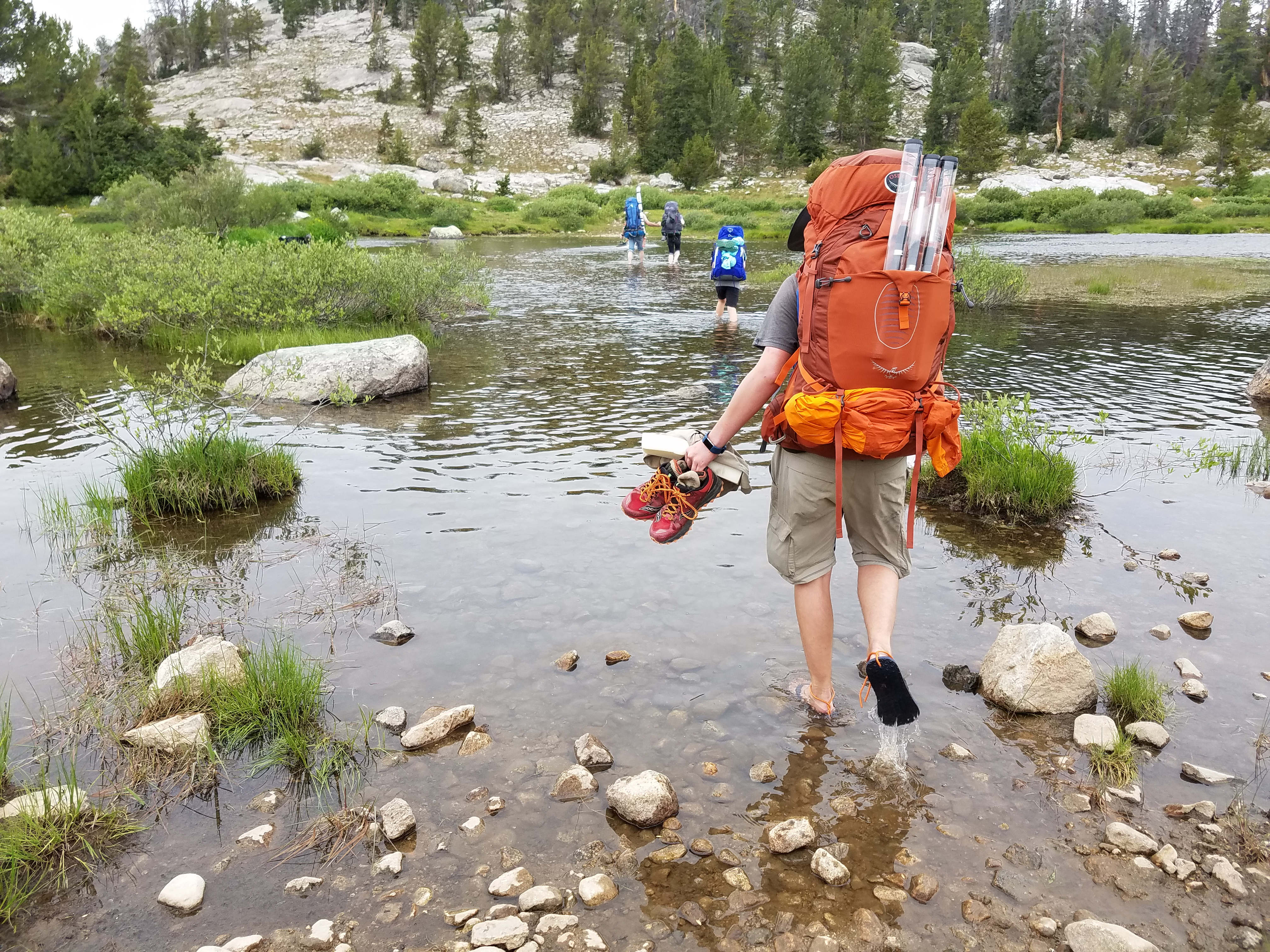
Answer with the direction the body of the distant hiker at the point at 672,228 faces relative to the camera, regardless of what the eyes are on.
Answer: away from the camera

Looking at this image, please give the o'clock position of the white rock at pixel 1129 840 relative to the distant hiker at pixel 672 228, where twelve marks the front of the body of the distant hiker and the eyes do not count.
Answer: The white rock is roughly at 6 o'clock from the distant hiker.

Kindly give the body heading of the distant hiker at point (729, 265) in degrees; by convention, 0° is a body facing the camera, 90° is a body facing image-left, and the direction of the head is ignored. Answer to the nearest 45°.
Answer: approximately 180°

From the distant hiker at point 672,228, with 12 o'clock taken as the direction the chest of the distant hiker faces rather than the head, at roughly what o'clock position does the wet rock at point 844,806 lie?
The wet rock is roughly at 6 o'clock from the distant hiker.

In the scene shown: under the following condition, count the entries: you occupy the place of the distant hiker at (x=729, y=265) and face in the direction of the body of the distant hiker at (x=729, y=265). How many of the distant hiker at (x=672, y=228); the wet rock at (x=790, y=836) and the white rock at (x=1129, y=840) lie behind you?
2

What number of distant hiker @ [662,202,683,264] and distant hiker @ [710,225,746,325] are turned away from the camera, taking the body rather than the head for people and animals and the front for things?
2

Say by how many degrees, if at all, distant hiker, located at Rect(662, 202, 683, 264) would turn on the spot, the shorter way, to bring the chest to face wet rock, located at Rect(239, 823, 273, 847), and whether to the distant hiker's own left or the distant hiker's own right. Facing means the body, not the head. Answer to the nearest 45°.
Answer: approximately 180°

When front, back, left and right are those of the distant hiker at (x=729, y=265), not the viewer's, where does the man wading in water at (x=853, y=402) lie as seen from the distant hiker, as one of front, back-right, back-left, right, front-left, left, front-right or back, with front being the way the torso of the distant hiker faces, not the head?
back

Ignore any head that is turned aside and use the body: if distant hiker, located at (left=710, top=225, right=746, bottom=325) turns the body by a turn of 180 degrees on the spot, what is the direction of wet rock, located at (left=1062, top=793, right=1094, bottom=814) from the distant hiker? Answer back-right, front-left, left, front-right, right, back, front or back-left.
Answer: front

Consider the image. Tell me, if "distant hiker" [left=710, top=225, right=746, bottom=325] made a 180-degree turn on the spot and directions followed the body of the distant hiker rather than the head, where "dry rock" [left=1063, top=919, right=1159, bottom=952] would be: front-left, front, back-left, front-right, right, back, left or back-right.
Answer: front

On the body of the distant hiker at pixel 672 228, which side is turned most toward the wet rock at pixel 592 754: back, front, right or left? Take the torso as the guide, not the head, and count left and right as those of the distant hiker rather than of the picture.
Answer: back

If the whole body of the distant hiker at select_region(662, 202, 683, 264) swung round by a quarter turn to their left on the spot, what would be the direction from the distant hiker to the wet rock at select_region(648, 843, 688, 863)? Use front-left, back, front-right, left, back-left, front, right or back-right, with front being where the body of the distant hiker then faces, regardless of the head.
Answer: left

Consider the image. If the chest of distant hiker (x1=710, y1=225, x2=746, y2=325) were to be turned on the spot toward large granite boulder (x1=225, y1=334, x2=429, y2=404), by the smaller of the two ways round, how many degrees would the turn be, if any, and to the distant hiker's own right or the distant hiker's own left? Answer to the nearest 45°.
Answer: approximately 135° to the distant hiker's own left

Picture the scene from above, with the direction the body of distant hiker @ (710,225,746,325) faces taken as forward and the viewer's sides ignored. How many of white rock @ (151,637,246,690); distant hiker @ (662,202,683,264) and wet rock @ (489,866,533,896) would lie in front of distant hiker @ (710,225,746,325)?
1

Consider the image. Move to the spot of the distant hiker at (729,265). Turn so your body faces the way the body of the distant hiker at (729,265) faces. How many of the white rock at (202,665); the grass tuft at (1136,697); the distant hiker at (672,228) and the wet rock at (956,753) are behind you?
3

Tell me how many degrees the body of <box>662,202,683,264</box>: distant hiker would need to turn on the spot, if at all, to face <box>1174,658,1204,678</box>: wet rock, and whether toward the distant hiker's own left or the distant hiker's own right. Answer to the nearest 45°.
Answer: approximately 180°

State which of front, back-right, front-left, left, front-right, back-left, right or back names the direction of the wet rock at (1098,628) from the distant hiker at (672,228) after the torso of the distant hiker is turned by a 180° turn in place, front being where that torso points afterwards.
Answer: front
